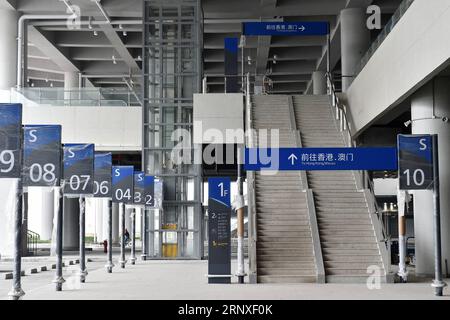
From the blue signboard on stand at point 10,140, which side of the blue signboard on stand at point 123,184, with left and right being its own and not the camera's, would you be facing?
front

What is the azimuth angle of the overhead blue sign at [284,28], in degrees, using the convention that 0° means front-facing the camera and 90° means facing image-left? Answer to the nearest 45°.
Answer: approximately 0°

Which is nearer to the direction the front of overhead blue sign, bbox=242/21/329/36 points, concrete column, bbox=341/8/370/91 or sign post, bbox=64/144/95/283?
the sign post

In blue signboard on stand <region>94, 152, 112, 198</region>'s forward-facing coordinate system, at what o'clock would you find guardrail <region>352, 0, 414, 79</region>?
The guardrail is roughly at 9 o'clock from the blue signboard on stand.

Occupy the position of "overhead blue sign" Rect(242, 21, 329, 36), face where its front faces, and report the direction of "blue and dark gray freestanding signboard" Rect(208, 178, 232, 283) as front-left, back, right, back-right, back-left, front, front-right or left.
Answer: front

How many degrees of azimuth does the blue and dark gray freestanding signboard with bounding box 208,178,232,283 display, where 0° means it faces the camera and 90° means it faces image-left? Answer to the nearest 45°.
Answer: approximately 0°

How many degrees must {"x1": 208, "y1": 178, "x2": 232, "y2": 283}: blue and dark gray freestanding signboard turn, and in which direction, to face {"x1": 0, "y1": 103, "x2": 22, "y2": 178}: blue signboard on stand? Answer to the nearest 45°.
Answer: approximately 45° to its right

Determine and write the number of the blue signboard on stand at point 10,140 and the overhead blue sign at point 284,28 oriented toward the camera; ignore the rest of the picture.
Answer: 2
